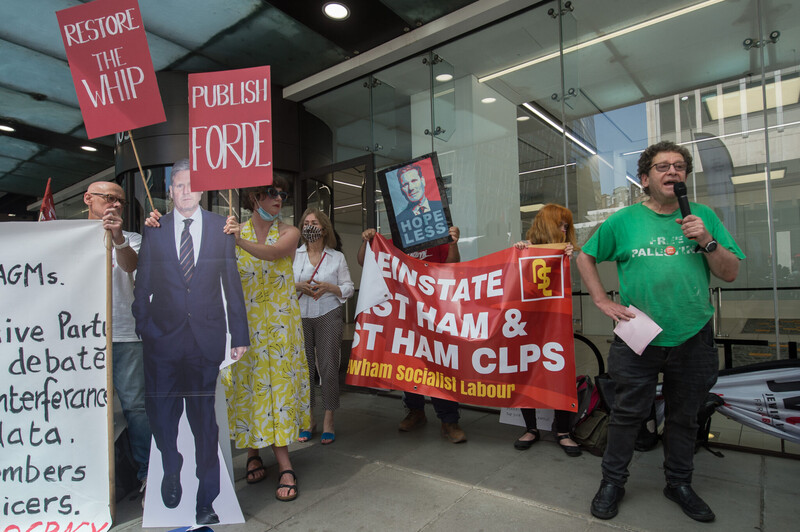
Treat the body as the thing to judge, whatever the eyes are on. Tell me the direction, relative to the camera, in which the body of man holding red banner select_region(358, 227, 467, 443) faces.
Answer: toward the camera

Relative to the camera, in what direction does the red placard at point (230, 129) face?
facing the viewer

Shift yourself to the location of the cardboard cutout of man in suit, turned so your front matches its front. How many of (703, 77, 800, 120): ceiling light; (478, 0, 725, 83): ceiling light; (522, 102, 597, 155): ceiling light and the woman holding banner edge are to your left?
4

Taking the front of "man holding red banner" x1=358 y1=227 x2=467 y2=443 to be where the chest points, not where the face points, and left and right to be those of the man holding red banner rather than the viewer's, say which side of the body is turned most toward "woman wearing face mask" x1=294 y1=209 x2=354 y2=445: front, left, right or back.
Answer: right

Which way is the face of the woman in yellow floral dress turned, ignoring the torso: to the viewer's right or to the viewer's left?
to the viewer's right

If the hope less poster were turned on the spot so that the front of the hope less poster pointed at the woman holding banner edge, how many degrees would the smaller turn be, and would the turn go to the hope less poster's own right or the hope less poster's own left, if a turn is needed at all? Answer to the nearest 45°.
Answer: approximately 90° to the hope less poster's own left

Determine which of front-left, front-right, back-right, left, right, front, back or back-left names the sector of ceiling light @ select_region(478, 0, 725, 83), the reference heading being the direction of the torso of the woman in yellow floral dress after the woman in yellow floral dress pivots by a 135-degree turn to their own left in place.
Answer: front-right

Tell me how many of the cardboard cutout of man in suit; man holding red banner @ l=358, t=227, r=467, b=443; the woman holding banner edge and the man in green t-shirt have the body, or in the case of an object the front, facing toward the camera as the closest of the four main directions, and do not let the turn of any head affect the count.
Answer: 4

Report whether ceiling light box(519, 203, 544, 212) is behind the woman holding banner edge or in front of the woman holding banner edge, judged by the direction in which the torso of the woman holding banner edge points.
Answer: behind

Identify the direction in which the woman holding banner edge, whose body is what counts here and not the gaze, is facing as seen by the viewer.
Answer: toward the camera

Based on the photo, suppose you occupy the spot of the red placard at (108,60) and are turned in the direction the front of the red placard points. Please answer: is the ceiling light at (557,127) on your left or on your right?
on your left

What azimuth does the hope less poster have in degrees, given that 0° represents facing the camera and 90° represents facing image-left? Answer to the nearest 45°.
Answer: approximately 0°
